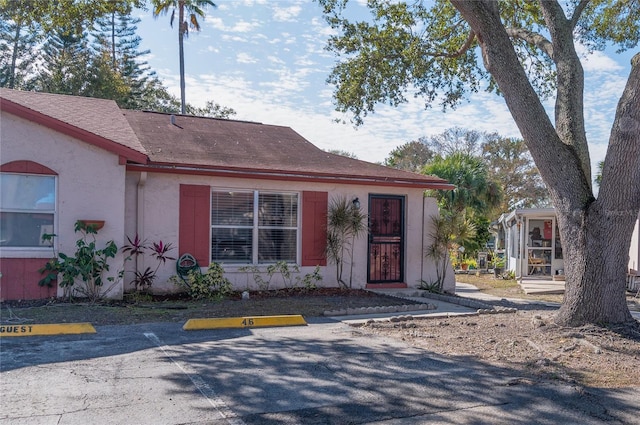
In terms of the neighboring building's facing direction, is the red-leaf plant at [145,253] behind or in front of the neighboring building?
in front

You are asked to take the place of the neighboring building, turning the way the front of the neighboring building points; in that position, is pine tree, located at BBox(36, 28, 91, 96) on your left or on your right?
on your right

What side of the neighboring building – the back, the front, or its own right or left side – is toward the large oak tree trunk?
front

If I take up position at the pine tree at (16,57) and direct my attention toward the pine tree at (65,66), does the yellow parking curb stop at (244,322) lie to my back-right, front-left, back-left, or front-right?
front-right

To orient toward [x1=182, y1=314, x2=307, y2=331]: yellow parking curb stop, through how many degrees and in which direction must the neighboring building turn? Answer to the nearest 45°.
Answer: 0° — it already faces it

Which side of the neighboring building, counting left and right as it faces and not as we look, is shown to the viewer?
front

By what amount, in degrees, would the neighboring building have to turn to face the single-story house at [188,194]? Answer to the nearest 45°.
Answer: approximately 45° to its right

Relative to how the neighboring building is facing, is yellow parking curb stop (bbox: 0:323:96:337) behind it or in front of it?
in front

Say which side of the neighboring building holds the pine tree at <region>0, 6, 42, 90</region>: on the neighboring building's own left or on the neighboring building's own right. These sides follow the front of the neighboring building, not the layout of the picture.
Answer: on the neighboring building's own right
